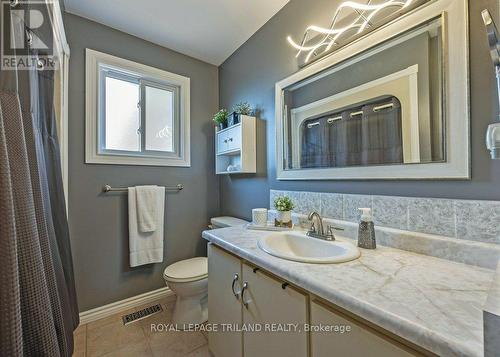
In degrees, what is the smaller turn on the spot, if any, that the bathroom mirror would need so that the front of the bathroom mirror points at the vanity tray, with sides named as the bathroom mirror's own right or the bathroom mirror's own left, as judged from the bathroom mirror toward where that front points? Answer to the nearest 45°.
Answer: approximately 45° to the bathroom mirror's own right

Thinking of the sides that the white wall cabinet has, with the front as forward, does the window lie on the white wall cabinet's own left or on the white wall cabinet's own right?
on the white wall cabinet's own right

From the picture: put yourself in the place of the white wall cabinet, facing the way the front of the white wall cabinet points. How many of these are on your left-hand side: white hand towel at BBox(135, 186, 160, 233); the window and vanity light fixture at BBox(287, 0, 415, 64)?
1

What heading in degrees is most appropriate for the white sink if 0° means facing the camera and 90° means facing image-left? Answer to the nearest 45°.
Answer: approximately 45°
